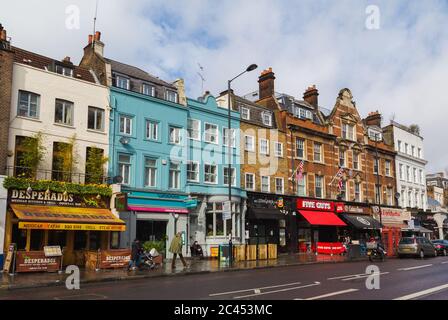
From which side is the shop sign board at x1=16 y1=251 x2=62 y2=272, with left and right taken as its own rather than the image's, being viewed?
front

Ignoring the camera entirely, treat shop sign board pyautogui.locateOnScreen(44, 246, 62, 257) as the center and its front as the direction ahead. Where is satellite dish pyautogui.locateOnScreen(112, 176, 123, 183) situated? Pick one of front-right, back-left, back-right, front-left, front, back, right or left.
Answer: back-left

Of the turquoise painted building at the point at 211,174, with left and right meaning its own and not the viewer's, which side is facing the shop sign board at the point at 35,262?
right

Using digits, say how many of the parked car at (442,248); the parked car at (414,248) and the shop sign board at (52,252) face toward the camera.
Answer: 1

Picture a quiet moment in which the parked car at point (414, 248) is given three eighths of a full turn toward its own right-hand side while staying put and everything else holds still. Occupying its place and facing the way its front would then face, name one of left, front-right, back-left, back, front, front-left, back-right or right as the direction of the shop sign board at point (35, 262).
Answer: front-right

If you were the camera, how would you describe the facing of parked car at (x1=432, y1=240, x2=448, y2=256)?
facing away from the viewer and to the right of the viewer

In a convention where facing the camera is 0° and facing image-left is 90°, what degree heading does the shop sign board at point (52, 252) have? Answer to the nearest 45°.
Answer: approximately 0°

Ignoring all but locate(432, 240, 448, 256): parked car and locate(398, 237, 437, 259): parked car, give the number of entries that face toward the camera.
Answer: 0

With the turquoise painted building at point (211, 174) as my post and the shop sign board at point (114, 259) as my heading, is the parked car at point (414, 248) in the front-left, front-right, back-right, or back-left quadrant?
back-left

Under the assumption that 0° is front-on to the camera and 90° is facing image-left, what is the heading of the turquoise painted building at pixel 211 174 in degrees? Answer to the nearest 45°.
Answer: approximately 315°

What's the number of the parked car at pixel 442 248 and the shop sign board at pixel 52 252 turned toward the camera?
1

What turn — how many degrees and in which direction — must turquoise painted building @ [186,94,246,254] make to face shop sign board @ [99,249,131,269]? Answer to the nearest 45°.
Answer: approximately 90° to its right
